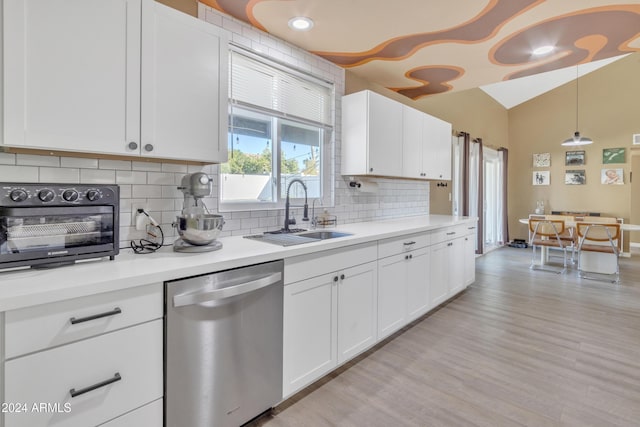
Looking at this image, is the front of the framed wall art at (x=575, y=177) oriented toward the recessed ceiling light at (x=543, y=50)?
yes

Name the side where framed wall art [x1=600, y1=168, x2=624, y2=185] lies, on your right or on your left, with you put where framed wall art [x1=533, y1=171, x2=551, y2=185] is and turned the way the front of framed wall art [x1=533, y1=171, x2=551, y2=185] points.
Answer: on your left

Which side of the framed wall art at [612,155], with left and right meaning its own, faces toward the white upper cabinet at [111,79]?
front

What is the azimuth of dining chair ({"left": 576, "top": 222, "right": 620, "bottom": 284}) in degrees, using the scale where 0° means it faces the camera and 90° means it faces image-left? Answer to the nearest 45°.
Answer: approximately 180°

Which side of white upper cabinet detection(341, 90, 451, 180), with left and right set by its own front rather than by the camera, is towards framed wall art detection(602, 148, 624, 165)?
left

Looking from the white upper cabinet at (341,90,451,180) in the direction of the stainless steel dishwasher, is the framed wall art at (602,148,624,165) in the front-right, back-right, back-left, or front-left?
back-left

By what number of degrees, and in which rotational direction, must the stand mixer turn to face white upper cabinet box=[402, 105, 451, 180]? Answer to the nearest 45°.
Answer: approximately 90° to its left

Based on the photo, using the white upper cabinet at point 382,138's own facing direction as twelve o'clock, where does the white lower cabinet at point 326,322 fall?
The white lower cabinet is roughly at 2 o'clock from the white upper cabinet.

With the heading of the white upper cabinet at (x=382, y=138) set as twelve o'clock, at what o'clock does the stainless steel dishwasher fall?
The stainless steel dishwasher is roughly at 2 o'clock from the white upper cabinet.

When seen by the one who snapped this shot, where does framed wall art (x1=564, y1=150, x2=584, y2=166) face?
facing the viewer

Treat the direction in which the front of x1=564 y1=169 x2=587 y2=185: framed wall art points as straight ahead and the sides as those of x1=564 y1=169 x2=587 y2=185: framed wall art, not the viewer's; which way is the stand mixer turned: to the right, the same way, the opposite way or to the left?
to the left
